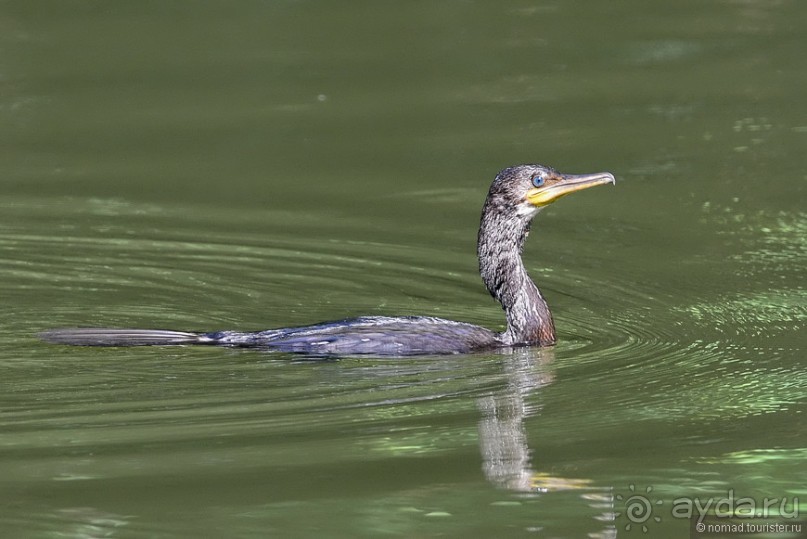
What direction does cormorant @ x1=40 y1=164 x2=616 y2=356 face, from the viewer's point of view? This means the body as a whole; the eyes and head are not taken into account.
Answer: to the viewer's right
